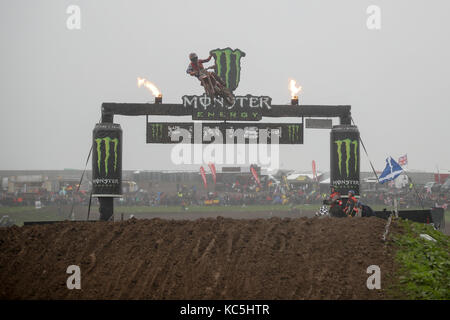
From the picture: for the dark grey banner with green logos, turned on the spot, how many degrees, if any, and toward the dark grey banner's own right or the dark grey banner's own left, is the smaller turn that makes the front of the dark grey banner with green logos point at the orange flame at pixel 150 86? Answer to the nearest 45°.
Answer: approximately 90° to the dark grey banner's own right

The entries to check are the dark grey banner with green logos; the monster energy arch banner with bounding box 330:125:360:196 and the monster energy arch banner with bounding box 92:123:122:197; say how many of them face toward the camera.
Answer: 3

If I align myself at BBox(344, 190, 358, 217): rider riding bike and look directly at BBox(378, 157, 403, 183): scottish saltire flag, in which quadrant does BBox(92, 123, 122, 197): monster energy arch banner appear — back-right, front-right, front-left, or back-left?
back-left

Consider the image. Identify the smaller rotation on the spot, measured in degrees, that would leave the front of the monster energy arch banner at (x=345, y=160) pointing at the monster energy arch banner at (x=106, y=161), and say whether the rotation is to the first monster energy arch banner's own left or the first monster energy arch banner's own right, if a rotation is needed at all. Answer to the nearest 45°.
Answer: approximately 90° to the first monster energy arch banner's own right

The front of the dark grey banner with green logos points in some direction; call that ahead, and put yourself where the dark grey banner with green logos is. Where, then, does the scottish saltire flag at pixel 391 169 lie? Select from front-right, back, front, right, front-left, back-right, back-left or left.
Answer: left

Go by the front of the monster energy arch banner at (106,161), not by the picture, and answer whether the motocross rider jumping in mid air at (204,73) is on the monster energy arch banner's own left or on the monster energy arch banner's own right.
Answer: on the monster energy arch banner's own left

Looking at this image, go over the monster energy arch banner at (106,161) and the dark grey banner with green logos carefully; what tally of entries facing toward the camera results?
2

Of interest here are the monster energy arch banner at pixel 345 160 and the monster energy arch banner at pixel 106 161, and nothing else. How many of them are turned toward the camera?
2

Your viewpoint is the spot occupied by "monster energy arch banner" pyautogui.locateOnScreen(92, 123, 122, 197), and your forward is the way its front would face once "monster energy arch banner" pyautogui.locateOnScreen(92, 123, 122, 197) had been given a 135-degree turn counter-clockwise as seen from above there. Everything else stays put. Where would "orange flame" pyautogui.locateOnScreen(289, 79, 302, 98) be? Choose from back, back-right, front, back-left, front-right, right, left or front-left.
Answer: front-right
